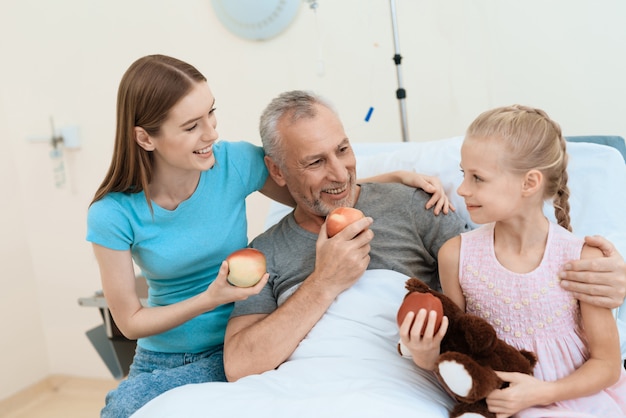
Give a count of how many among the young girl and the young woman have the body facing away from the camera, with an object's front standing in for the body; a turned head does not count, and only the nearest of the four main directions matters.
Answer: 0

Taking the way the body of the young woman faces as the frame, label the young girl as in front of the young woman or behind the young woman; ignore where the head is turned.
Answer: in front

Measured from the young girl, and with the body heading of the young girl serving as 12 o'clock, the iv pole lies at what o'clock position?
The iv pole is roughly at 4 o'clock from the young girl.

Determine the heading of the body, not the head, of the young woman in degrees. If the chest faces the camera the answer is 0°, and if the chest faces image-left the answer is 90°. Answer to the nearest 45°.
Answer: approximately 315°

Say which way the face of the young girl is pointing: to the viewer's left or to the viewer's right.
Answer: to the viewer's left

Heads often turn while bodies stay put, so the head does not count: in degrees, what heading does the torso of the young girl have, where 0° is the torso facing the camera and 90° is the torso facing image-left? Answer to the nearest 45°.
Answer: approximately 45°
